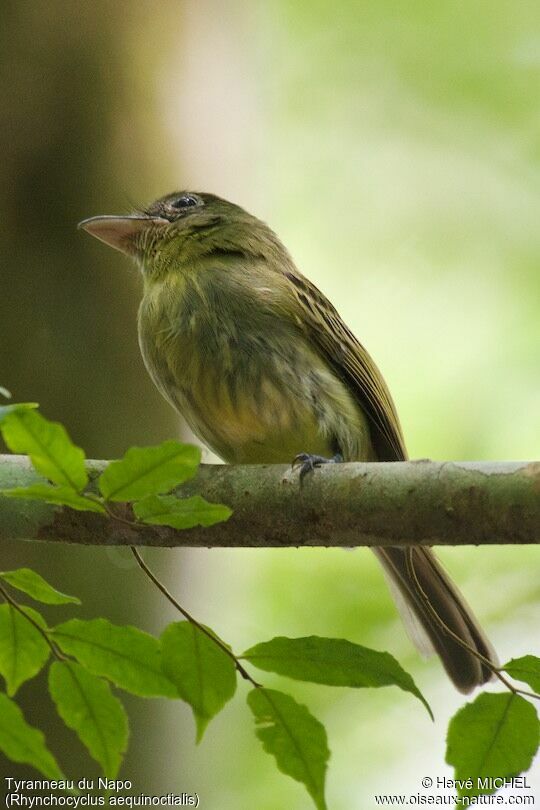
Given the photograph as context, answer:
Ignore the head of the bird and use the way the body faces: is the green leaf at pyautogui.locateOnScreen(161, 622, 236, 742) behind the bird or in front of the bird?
in front

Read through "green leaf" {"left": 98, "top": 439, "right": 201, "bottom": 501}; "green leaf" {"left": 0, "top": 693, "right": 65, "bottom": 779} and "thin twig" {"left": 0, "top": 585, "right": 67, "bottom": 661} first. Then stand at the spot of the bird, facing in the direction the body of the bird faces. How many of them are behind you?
0

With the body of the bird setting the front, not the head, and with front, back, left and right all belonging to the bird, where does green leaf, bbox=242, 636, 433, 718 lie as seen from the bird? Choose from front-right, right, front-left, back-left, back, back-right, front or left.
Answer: front-left

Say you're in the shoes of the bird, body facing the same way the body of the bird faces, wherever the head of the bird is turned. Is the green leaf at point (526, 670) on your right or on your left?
on your left

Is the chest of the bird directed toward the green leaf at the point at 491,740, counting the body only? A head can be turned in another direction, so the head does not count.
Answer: no

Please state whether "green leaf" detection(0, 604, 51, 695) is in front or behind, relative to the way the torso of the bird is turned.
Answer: in front

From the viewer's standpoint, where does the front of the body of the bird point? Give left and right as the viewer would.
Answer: facing the viewer and to the left of the viewer
